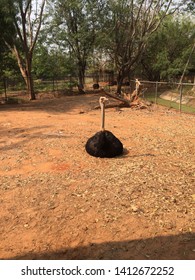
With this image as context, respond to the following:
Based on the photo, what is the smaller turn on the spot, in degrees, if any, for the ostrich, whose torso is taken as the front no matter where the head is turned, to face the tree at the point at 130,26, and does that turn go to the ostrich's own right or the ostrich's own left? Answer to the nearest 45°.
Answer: approximately 180°

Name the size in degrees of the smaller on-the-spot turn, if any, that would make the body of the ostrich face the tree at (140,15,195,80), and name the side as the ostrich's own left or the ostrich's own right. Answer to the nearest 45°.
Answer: approximately 180°

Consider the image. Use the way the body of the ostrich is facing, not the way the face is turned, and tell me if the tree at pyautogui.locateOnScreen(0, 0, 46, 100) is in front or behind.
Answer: behind

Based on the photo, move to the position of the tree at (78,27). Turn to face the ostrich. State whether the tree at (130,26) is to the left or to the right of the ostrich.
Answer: left

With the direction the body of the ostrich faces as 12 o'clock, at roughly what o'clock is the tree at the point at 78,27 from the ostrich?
The tree is roughly at 6 o'clock from the ostrich.
